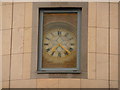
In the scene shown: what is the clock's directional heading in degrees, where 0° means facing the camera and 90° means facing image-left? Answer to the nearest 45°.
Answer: approximately 0°
